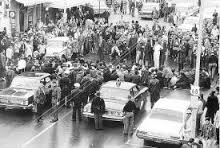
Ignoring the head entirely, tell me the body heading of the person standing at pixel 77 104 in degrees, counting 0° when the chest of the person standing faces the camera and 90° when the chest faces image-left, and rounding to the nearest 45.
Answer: approximately 180°

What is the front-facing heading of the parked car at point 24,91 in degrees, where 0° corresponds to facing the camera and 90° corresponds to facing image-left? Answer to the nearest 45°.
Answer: approximately 45°

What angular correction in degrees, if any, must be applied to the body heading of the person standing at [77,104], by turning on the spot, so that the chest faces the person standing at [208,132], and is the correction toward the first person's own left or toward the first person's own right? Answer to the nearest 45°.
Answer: approximately 135° to the first person's own right

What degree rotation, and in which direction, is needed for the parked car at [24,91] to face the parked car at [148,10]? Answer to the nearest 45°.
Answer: approximately 180°
